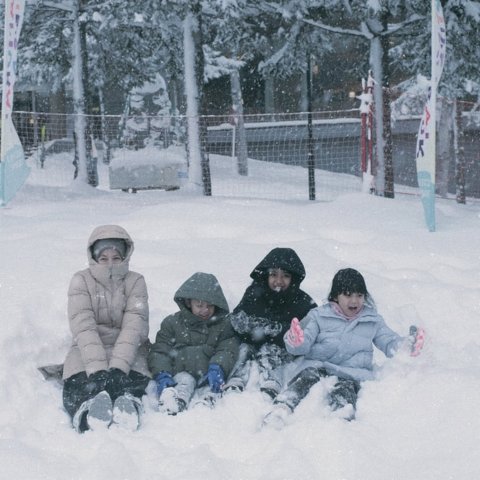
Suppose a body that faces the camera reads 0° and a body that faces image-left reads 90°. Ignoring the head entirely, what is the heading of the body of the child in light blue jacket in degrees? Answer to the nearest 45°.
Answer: approximately 0°

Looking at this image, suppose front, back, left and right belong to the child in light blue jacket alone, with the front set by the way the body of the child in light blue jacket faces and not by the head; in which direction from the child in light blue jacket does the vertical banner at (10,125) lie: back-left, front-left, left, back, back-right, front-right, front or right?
back-right

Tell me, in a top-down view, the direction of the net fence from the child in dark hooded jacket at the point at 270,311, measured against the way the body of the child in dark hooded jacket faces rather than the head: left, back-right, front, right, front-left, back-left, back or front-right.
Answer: back

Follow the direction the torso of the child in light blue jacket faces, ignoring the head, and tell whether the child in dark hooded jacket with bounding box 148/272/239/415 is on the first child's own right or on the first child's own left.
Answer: on the first child's own right

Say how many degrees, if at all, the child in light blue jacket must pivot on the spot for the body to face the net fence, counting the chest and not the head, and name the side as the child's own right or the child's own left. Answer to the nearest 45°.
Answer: approximately 180°

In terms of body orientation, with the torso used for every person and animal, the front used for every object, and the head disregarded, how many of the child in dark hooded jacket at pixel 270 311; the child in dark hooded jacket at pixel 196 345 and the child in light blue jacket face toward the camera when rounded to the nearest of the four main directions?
3

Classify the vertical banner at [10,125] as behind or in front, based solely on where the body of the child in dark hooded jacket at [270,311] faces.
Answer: behind

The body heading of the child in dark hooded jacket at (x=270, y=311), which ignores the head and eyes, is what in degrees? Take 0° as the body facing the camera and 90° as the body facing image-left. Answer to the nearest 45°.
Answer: approximately 0°

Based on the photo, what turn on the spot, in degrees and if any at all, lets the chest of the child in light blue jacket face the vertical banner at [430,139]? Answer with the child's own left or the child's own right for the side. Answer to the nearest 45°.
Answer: approximately 180°
